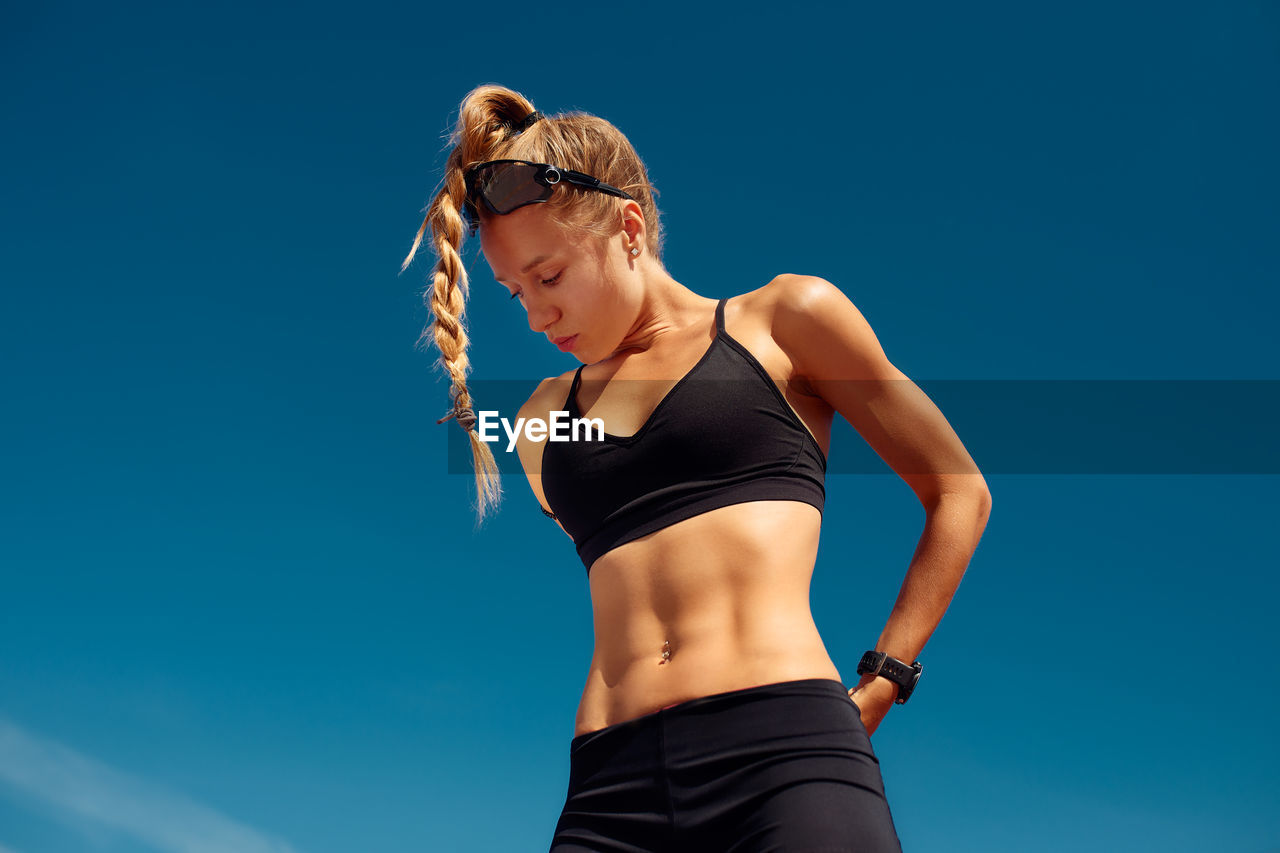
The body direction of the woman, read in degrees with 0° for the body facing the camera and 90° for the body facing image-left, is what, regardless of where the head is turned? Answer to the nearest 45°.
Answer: approximately 45°

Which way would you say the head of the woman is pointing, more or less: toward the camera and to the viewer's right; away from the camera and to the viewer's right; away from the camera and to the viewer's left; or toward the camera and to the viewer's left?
toward the camera and to the viewer's left
